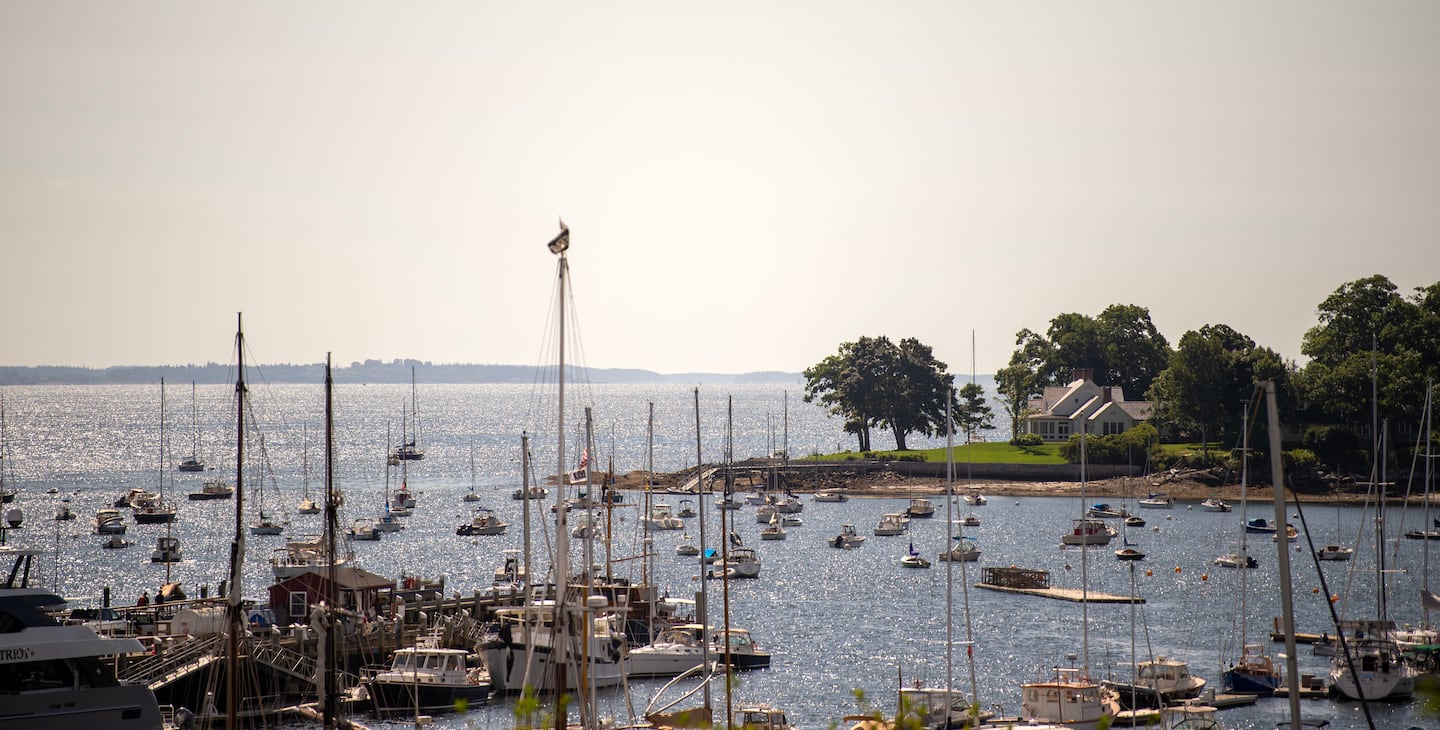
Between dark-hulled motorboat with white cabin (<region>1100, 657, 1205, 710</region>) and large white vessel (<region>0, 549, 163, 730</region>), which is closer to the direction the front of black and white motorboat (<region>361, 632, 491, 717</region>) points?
the large white vessel

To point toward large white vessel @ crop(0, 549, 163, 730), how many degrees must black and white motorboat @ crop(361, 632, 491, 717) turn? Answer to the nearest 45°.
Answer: approximately 45° to its left

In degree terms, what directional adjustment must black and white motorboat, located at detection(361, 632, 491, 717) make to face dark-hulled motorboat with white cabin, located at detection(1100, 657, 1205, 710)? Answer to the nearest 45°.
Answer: approximately 135° to its left

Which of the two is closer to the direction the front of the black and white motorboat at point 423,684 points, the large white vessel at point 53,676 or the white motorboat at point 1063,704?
the large white vessel

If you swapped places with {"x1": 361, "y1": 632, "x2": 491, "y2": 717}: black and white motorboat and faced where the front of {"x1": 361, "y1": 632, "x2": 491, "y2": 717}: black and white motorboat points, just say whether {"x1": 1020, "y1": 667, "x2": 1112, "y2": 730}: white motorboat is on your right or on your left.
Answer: on your left

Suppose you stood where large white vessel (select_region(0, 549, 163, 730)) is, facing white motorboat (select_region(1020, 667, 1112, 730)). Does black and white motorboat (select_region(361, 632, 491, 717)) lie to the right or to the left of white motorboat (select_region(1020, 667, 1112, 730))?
left

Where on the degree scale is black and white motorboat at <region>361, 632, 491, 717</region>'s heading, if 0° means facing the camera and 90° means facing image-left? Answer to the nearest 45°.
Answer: approximately 45°
